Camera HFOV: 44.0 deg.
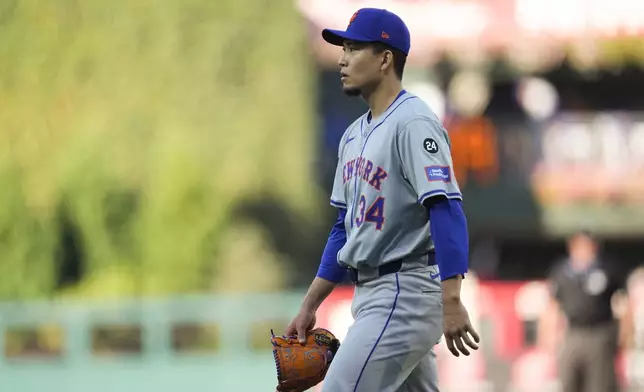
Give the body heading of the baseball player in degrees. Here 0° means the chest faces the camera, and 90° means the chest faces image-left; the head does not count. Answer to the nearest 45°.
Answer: approximately 45°

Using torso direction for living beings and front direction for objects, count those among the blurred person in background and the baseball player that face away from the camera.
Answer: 0

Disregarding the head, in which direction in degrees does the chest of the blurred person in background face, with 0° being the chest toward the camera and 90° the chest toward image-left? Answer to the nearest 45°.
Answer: approximately 0°

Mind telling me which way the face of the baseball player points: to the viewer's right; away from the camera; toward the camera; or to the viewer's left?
to the viewer's left

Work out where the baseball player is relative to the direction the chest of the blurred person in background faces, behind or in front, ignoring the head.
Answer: in front

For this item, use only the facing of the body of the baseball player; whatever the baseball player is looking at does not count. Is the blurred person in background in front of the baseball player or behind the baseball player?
behind

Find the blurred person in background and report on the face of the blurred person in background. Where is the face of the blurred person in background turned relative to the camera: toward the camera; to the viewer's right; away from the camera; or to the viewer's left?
toward the camera
